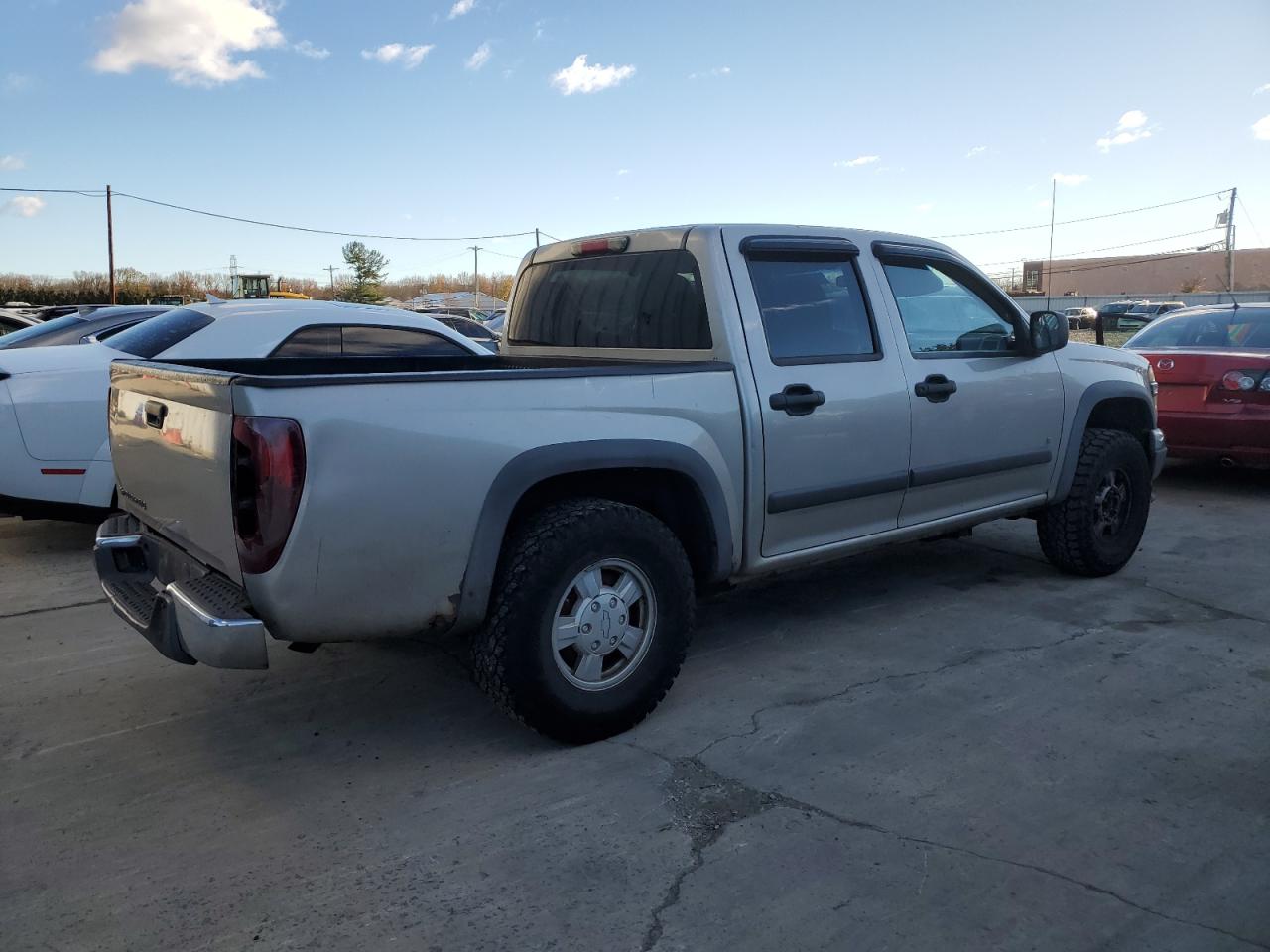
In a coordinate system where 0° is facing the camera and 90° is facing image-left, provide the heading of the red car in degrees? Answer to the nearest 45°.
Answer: approximately 225°

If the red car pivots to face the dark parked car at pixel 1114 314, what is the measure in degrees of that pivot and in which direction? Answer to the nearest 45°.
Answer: approximately 45° to its left

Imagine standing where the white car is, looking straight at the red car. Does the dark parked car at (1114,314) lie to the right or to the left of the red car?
left

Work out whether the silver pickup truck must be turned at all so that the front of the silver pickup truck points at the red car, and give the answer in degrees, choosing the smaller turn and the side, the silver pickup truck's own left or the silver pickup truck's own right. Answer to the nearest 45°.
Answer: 0° — it already faces it

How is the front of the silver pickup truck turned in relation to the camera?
facing away from the viewer and to the right of the viewer

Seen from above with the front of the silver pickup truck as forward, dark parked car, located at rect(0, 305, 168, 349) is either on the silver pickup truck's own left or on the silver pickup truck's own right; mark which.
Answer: on the silver pickup truck's own left

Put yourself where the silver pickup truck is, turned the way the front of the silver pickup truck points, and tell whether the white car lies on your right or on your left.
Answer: on your left
